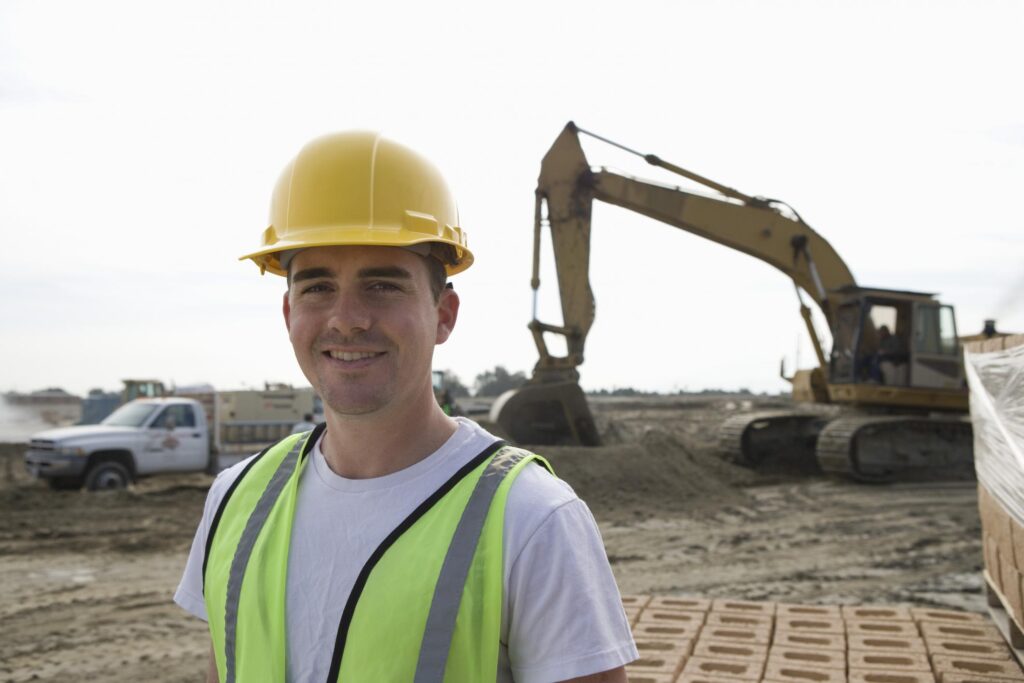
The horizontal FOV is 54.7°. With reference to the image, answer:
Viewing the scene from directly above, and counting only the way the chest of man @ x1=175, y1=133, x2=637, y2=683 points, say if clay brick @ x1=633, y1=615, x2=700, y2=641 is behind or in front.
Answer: behind

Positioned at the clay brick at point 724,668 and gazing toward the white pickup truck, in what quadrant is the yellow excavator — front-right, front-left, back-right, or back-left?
front-right

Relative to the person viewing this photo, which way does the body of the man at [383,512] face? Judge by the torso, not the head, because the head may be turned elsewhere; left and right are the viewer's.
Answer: facing the viewer and to the left of the viewer

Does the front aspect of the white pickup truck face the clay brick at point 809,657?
no

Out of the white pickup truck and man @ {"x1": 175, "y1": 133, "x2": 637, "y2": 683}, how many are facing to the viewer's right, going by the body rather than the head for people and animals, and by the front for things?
0

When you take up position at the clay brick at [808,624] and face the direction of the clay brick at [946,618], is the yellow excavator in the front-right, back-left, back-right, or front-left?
front-left

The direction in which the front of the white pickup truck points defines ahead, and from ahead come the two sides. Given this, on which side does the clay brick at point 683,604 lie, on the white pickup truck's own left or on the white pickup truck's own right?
on the white pickup truck's own left

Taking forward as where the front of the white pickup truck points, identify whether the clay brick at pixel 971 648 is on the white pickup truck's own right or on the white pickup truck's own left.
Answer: on the white pickup truck's own left

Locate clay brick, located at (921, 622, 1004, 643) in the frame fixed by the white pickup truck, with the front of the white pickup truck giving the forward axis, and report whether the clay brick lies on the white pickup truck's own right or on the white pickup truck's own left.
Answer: on the white pickup truck's own left

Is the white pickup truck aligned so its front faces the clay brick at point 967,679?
no

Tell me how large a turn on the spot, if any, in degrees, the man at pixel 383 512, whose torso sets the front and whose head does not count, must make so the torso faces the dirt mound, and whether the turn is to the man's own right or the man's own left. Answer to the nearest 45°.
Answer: approximately 135° to the man's own right

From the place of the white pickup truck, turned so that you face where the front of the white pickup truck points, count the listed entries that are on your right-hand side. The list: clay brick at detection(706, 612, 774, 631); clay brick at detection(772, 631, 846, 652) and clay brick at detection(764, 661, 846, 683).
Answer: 0

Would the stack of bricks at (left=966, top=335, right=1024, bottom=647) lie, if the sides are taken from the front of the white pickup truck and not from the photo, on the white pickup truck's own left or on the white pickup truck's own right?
on the white pickup truck's own left

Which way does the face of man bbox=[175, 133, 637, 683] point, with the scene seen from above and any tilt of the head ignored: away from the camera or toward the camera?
toward the camera

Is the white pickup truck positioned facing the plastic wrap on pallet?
no

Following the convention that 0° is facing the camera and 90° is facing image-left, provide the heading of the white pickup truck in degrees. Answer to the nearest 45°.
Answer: approximately 45°
